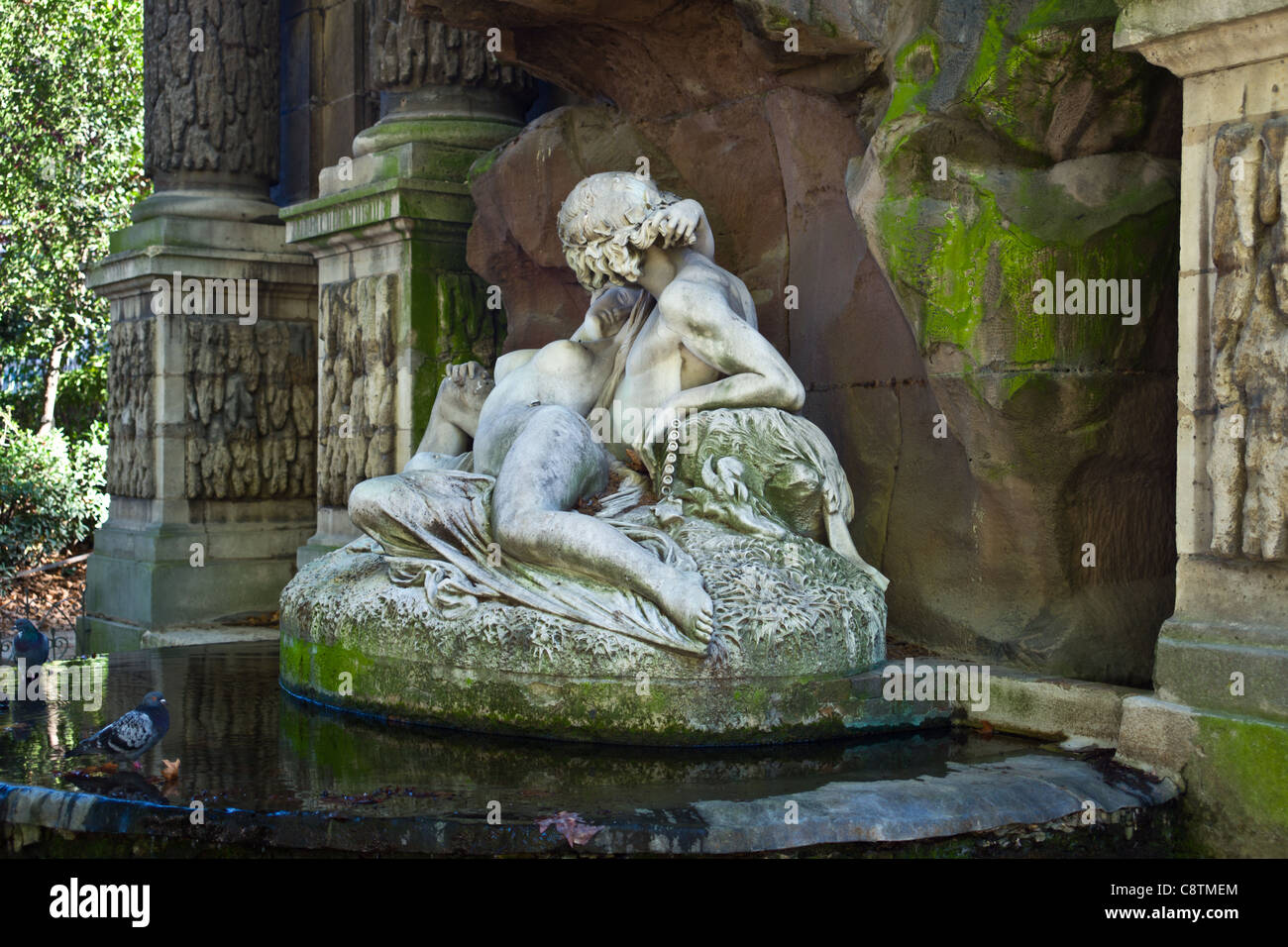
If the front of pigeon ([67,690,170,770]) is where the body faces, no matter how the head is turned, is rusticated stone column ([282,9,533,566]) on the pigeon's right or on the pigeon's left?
on the pigeon's left

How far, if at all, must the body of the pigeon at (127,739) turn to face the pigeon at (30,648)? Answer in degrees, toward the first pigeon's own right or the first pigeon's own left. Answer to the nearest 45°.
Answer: approximately 90° to the first pigeon's own left

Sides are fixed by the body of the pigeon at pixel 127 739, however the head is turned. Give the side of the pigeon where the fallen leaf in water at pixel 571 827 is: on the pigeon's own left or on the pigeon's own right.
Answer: on the pigeon's own right

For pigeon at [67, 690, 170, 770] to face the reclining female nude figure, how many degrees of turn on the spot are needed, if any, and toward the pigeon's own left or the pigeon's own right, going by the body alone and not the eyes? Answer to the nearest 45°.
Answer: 0° — it already faces it

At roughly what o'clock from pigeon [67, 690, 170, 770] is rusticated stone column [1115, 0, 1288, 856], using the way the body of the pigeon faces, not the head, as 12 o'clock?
The rusticated stone column is roughly at 1 o'clock from the pigeon.

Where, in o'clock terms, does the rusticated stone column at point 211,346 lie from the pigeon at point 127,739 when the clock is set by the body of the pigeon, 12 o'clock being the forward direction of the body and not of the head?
The rusticated stone column is roughly at 9 o'clock from the pigeon.

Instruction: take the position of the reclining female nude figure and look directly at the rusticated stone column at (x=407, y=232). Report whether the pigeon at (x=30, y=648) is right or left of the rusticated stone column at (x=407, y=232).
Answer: left

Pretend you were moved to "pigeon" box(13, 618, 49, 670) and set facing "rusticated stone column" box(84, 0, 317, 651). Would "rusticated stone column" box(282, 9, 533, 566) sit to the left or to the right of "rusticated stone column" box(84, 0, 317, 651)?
right

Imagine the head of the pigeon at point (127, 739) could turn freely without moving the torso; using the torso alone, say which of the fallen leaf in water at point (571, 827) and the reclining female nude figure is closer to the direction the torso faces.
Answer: the reclining female nude figure

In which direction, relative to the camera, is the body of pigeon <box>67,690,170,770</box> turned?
to the viewer's right

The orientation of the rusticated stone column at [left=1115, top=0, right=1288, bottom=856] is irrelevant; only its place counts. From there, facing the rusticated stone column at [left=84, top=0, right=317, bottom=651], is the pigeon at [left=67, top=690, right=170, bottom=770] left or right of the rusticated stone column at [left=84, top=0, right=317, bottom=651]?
left
